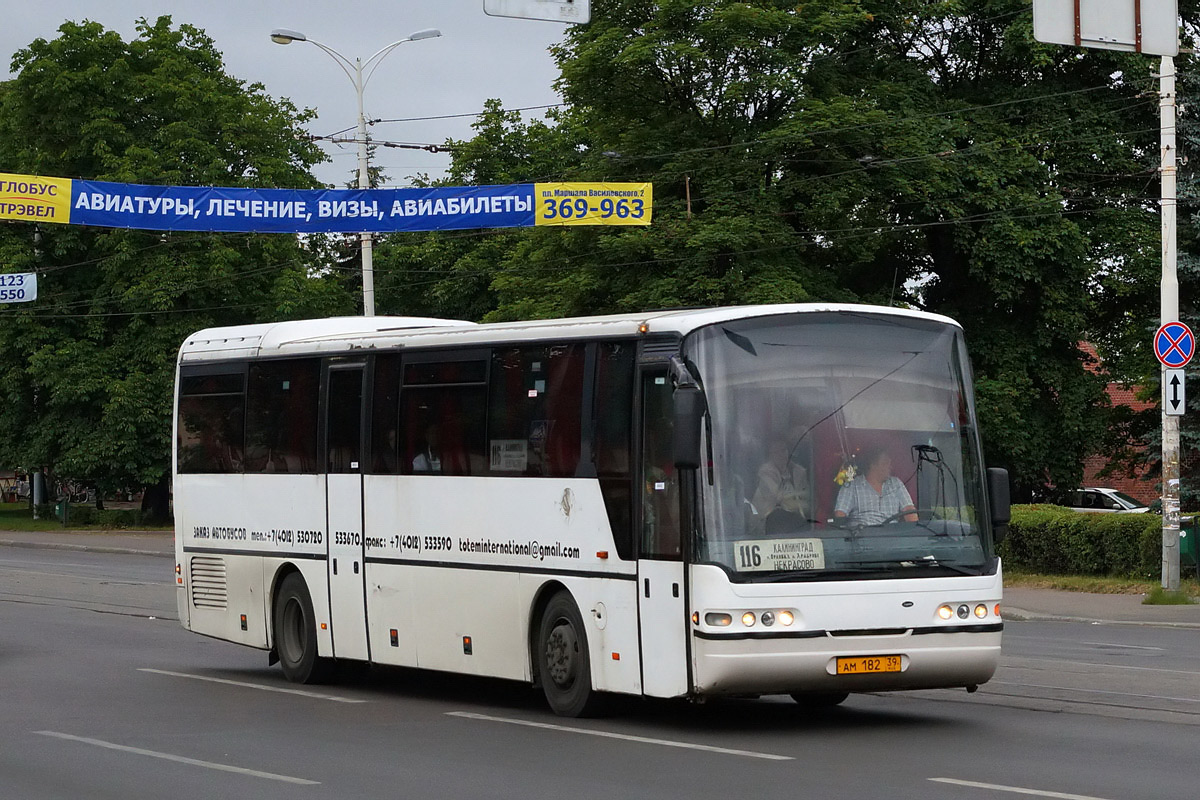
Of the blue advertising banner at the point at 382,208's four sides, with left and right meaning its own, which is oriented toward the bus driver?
front

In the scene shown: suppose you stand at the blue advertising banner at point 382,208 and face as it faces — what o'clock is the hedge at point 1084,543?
The hedge is roughly at 10 o'clock from the blue advertising banner.

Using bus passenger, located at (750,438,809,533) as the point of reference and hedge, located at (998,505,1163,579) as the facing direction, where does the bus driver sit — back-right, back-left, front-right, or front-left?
front-right

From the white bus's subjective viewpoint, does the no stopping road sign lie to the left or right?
on its left

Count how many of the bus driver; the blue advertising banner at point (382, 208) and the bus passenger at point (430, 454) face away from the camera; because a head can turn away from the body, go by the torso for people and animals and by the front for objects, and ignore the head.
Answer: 0

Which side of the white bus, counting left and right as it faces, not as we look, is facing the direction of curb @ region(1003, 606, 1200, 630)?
left

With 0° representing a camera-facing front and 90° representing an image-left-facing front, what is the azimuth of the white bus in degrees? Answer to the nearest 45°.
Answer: approximately 315°

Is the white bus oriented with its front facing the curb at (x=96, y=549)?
no

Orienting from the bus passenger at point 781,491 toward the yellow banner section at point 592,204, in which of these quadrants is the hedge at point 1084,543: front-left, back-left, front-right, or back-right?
front-right

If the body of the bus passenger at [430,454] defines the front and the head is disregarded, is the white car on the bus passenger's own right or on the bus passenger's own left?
on the bus passenger's own left

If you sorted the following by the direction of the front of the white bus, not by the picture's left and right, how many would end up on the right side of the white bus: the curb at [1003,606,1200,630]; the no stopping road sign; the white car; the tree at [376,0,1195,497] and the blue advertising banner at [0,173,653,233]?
0

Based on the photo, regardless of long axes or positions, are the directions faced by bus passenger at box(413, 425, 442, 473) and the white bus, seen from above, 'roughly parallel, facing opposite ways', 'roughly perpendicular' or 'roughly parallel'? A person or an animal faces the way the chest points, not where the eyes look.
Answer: roughly parallel

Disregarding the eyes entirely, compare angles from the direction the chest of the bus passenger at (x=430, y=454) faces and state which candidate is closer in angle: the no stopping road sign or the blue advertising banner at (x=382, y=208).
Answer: the no stopping road sign

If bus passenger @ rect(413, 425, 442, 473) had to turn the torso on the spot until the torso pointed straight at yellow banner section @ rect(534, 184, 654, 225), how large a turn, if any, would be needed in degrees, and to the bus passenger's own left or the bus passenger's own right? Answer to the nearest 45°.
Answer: approximately 135° to the bus passenger's own left

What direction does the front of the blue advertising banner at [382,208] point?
toward the camera

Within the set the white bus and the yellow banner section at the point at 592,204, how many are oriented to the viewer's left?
0

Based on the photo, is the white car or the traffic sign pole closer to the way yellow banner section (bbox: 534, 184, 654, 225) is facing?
the traffic sign pole

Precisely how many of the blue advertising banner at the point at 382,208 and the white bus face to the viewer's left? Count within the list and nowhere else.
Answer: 0

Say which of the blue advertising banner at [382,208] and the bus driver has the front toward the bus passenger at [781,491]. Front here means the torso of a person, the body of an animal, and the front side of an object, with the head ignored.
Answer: the blue advertising banner
